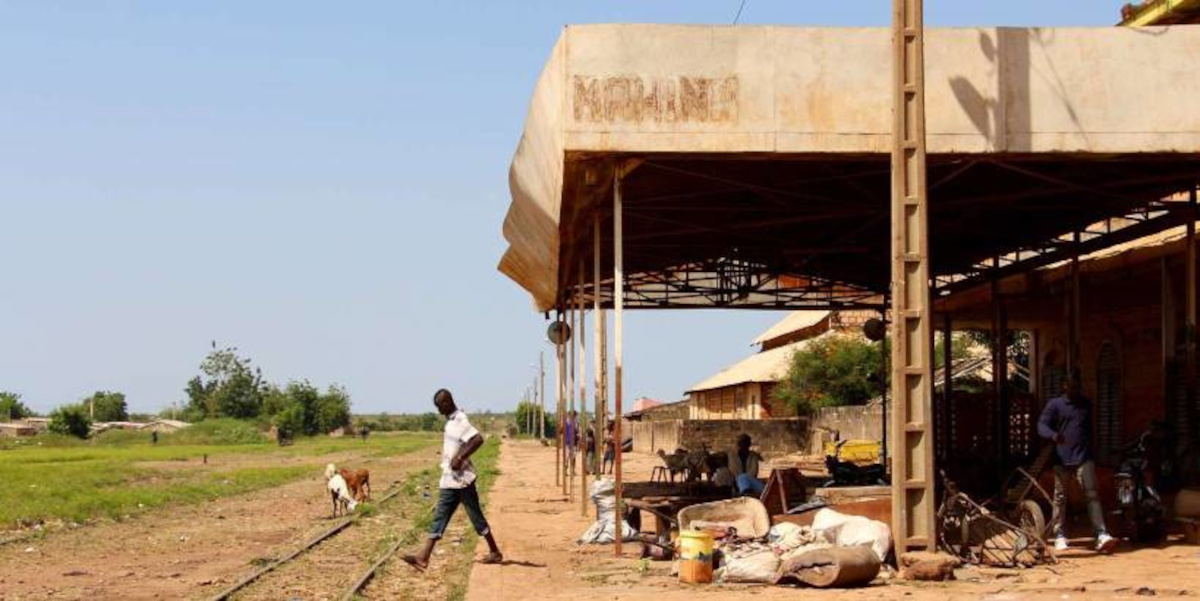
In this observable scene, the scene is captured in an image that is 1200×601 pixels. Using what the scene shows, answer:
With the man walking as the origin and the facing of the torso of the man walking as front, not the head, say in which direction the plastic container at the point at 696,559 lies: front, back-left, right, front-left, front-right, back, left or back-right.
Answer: back-left

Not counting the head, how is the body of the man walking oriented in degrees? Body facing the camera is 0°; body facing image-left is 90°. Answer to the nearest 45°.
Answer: approximately 90°

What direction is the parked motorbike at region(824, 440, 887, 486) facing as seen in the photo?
to the viewer's left

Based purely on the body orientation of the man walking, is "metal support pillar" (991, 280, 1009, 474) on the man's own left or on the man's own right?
on the man's own right

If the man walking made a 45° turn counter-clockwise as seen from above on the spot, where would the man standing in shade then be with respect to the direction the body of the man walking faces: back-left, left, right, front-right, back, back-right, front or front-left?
back-left

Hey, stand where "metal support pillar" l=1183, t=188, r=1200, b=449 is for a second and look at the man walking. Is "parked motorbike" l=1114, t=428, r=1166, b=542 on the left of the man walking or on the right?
left

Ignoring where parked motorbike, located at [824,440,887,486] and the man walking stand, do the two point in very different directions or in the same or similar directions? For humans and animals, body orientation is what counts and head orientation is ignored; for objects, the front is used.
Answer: same or similar directions

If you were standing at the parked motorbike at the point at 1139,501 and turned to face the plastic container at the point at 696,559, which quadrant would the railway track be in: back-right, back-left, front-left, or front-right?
front-right
